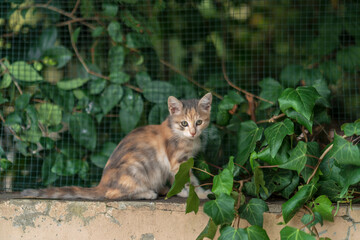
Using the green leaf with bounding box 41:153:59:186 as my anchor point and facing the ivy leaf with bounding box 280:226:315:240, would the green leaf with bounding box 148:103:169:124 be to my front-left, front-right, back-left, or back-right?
front-left

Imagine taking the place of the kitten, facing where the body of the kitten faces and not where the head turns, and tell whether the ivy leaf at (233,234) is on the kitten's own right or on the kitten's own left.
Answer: on the kitten's own right

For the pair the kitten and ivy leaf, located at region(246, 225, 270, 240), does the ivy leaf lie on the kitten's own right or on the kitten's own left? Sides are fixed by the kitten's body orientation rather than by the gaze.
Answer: on the kitten's own right

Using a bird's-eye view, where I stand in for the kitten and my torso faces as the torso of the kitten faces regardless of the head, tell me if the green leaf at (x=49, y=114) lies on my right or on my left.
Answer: on my left

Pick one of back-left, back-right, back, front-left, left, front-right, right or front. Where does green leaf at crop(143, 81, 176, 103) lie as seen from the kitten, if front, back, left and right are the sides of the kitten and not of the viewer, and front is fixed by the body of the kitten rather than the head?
left

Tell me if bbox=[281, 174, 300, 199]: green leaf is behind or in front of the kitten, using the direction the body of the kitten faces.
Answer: in front

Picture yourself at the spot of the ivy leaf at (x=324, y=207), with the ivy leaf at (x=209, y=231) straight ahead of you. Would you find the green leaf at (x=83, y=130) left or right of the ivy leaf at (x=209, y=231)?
right

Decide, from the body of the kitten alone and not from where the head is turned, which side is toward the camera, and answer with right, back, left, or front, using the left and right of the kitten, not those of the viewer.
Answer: right

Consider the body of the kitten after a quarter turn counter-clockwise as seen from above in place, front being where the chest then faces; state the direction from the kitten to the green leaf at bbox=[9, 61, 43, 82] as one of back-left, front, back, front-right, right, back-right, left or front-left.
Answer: front-left

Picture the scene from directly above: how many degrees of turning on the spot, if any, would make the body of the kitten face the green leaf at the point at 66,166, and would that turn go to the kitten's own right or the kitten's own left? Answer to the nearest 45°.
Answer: approximately 135° to the kitten's own left

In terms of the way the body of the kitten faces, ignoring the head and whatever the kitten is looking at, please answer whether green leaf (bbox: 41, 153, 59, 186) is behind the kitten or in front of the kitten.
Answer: behind

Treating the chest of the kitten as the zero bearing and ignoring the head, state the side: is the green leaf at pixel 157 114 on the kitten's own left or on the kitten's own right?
on the kitten's own left

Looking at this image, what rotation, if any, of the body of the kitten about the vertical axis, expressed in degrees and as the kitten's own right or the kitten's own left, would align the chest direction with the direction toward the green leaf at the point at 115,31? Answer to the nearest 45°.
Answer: approximately 90° to the kitten's own left

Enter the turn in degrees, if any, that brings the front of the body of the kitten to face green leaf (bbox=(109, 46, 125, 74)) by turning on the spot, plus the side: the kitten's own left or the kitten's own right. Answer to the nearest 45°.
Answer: approximately 90° to the kitten's own left

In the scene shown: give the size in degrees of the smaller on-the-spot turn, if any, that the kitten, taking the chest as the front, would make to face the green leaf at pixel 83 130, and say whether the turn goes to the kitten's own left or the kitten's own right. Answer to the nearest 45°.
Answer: approximately 135° to the kitten's own left
